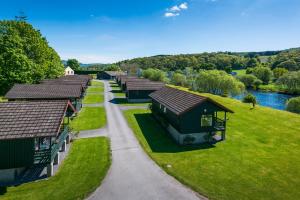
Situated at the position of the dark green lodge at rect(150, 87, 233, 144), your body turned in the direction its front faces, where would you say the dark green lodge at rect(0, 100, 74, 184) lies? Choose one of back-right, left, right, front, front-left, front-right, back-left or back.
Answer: right

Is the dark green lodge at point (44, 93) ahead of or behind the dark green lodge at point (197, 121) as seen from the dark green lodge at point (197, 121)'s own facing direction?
behind

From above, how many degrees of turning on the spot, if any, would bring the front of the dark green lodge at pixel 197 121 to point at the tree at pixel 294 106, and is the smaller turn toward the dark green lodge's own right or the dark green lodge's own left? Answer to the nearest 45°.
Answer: approximately 90° to the dark green lodge's own left

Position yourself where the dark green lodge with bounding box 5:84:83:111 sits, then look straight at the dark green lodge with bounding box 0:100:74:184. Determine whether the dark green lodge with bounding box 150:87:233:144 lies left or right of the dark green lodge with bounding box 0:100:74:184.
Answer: left

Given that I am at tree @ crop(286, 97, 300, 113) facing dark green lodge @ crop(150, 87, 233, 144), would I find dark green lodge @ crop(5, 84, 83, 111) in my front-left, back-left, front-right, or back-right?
front-right

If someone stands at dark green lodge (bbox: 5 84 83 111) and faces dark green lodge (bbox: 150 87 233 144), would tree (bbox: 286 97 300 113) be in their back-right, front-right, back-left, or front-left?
front-left

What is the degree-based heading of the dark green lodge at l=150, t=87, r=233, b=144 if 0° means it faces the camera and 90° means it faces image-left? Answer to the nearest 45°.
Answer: approximately 315°

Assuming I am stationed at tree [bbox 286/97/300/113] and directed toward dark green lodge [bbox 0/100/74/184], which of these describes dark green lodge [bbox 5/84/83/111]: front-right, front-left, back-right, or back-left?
front-right
